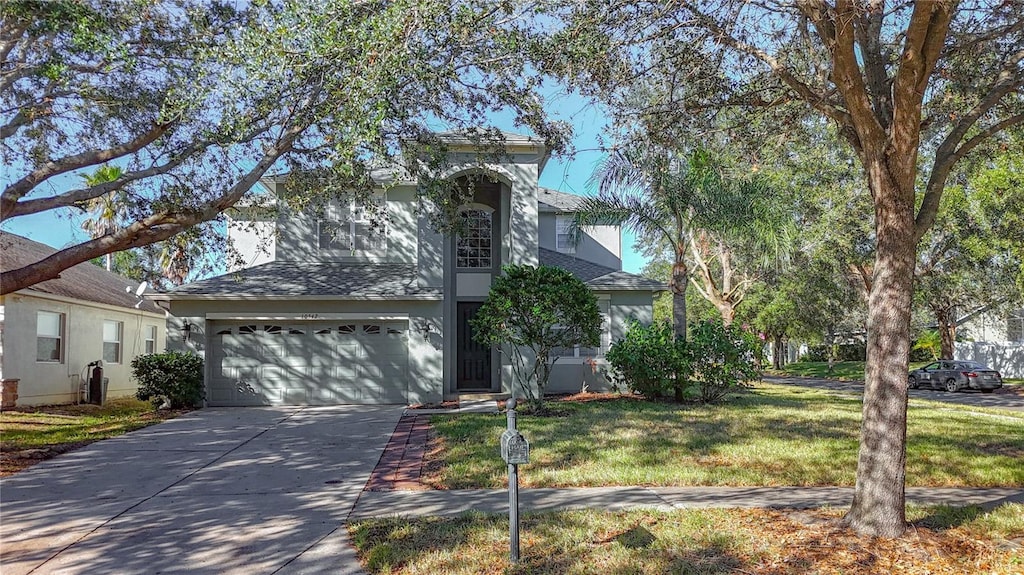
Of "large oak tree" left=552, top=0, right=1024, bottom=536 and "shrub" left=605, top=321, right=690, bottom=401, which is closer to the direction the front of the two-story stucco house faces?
the large oak tree

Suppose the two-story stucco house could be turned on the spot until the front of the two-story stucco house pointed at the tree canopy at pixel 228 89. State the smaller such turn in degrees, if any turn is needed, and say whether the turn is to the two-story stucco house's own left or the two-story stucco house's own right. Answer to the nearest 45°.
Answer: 0° — it already faces it

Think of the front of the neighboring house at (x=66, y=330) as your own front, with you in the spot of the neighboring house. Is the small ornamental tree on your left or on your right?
on your left

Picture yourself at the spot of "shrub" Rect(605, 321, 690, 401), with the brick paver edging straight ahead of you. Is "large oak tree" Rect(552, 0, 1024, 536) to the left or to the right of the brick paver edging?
left

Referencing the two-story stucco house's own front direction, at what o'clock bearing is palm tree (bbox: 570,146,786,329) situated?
The palm tree is roughly at 9 o'clock from the two-story stucco house.

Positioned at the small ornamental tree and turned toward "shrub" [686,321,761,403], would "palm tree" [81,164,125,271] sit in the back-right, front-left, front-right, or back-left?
back-left

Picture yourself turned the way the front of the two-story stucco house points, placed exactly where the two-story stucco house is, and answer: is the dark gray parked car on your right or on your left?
on your left

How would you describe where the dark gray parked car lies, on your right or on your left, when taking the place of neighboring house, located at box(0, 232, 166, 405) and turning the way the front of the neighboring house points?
on your left

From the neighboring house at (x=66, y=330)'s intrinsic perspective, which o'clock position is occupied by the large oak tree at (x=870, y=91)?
The large oak tree is roughly at 10 o'clock from the neighboring house.

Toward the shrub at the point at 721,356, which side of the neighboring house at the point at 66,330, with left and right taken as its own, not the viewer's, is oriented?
left

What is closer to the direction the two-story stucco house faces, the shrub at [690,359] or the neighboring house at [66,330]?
the shrub

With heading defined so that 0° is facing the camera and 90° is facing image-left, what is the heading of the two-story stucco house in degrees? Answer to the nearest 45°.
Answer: approximately 0°
